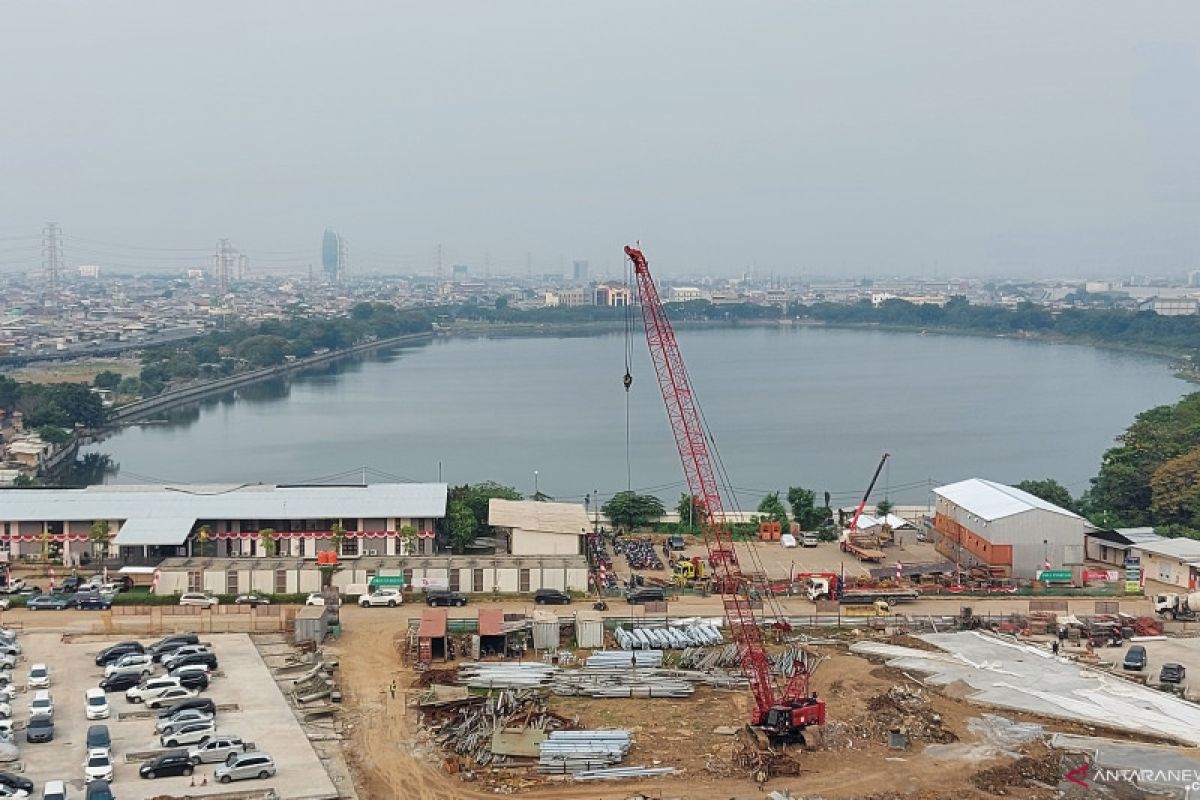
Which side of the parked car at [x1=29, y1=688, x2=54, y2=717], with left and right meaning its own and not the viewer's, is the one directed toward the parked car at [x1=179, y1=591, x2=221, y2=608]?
back

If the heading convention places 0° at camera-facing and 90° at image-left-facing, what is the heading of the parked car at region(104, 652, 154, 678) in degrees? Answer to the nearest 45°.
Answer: approximately 90°

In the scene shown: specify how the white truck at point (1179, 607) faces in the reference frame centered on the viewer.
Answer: facing to the left of the viewer

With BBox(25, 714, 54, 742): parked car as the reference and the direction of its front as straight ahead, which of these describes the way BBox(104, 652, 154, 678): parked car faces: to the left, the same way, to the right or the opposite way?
to the right

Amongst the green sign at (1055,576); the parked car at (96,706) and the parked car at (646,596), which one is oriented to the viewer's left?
the parked car at (646,596)

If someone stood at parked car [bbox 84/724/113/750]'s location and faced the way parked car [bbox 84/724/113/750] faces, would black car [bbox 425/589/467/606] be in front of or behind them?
behind

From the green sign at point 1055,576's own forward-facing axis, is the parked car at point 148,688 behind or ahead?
ahead

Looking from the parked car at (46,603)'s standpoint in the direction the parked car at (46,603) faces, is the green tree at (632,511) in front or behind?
in front

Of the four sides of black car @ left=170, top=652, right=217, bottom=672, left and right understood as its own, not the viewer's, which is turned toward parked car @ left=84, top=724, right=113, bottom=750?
left

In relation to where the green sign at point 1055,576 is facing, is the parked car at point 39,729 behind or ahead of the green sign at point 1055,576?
ahead

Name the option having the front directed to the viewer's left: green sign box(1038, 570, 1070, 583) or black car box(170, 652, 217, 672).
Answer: the black car

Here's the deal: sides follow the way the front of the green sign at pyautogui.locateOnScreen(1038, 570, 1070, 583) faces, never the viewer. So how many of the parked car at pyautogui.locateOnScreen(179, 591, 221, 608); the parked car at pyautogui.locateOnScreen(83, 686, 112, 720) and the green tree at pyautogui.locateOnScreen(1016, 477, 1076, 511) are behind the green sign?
1

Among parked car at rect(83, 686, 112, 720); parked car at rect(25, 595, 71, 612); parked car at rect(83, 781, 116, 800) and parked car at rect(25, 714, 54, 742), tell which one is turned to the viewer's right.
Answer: parked car at rect(25, 595, 71, 612)

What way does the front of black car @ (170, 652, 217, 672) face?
to the viewer's left
